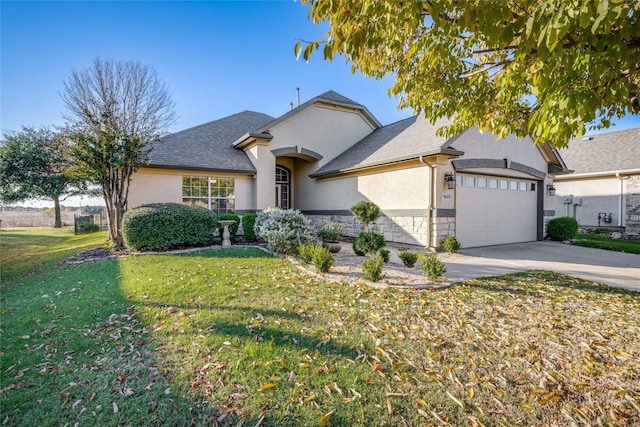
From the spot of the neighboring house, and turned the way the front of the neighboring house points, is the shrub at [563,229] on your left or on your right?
on your right

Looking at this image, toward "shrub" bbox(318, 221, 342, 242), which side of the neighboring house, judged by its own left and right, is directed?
right

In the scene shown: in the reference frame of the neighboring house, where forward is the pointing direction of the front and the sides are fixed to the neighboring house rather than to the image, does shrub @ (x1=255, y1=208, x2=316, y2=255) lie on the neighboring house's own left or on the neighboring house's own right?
on the neighboring house's own right

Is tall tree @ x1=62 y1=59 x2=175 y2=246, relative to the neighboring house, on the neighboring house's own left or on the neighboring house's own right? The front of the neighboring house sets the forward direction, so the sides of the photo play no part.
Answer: on the neighboring house's own right

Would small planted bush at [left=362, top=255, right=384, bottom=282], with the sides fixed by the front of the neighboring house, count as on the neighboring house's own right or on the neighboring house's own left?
on the neighboring house's own right

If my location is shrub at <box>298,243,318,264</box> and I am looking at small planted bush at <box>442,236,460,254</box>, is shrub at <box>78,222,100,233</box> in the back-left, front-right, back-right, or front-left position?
back-left

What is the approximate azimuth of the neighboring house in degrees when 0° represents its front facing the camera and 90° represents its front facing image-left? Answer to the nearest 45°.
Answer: approximately 315°

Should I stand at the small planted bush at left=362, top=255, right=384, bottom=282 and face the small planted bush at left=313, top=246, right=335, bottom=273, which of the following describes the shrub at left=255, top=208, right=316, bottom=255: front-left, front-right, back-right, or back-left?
front-right

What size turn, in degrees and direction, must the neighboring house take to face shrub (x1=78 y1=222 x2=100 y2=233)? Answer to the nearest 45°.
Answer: approximately 90° to its right

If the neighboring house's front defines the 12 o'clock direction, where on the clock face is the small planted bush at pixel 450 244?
The small planted bush is roughly at 2 o'clock from the neighboring house.

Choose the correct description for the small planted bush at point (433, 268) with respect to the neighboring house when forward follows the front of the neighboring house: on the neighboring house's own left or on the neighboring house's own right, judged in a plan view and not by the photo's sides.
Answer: on the neighboring house's own right

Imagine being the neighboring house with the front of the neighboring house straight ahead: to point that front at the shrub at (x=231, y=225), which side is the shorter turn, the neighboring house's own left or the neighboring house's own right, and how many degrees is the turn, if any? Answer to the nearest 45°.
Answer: approximately 90° to the neighboring house's own right
